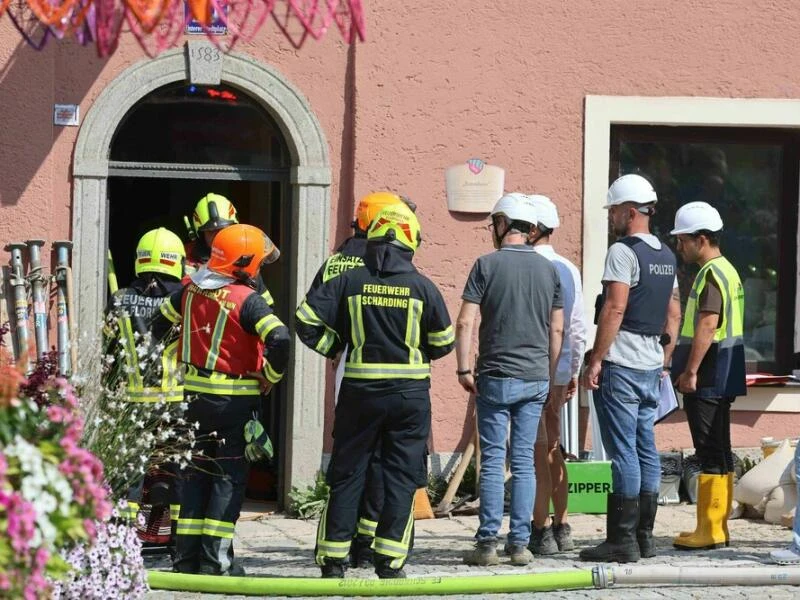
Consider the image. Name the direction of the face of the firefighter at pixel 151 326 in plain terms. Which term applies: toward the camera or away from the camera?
away from the camera

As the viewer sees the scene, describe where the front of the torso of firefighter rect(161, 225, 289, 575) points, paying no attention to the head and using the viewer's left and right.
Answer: facing away from the viewer and to the right of the viewer

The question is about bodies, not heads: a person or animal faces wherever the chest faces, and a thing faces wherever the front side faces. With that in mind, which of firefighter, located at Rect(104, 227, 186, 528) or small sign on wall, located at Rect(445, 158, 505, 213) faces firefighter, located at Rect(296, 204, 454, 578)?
the small sign on wall

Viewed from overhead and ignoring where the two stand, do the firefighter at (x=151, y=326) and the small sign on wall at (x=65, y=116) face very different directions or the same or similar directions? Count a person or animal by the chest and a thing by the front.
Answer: very different directions

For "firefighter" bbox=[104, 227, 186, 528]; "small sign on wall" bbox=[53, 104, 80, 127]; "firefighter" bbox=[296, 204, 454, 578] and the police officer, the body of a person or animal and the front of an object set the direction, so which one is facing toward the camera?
the small sign on wall

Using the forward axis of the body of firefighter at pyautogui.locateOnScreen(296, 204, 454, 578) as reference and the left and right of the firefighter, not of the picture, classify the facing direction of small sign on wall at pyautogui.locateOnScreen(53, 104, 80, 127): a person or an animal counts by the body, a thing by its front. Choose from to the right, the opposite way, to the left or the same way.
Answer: the opposite way

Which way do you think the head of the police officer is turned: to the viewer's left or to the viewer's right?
to the viewer's left

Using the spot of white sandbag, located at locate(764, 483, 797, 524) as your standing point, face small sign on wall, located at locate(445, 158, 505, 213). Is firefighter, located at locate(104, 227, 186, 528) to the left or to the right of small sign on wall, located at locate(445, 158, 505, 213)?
left

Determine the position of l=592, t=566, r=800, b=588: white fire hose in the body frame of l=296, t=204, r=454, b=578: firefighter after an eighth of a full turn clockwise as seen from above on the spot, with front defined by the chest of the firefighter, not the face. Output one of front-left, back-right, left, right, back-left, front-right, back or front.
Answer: front-right

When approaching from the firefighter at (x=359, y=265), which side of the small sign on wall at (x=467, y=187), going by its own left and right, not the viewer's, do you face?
front

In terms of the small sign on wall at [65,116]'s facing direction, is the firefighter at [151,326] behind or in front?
in front

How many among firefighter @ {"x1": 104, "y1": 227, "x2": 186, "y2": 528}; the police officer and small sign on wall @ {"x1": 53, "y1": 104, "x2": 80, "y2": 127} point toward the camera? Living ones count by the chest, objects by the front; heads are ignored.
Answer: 1

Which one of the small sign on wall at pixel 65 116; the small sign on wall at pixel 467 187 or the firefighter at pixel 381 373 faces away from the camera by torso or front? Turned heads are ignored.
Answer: the firefighter

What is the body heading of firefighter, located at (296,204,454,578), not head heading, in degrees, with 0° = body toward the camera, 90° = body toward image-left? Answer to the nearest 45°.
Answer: approximately 180°
